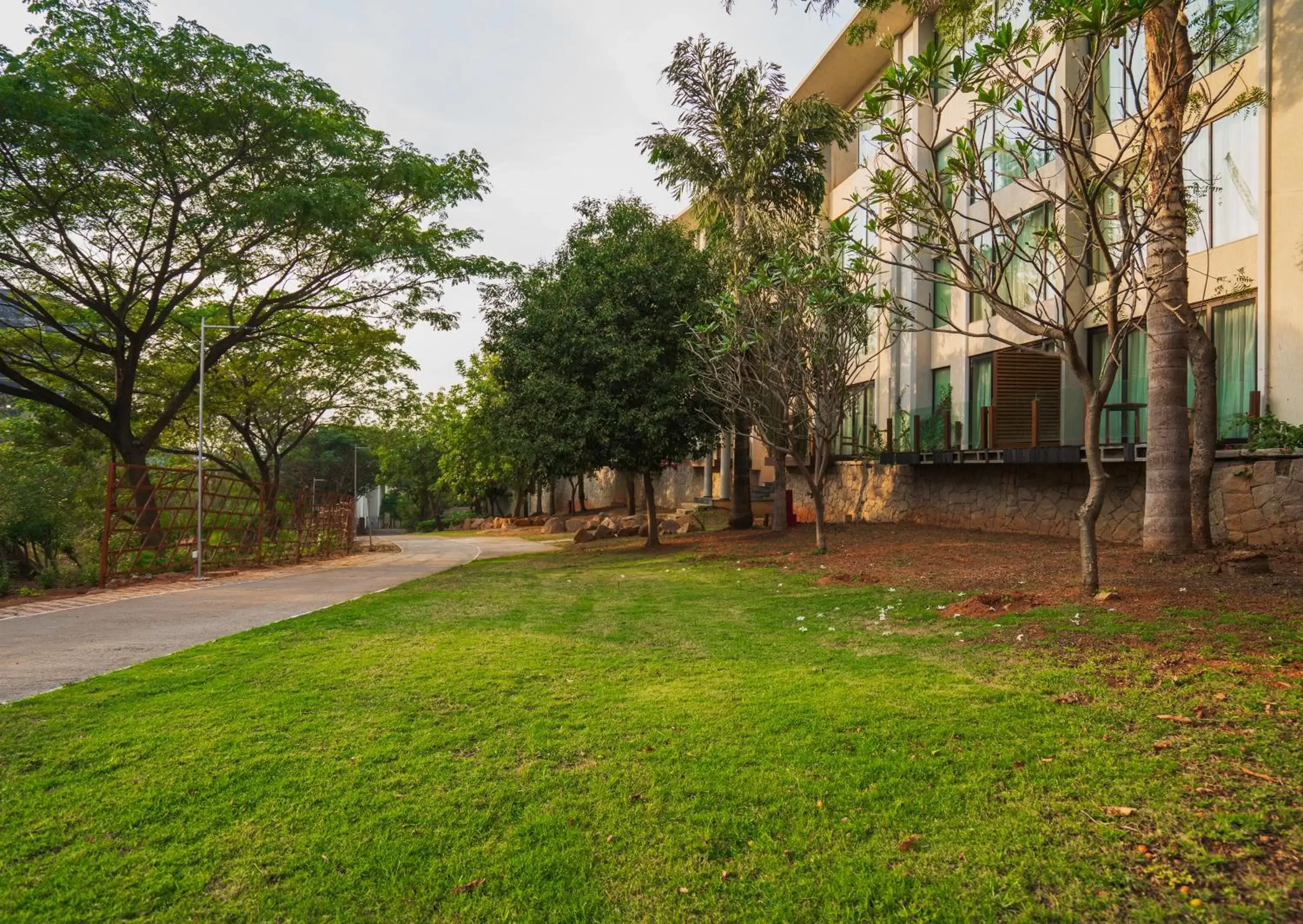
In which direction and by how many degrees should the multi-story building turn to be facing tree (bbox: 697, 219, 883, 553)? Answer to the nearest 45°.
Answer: approximately 45° to its right

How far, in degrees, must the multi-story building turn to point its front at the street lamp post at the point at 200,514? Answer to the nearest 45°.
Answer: approximately 45° to its right

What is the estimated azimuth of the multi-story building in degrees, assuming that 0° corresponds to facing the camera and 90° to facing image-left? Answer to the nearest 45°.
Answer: approximately 45°

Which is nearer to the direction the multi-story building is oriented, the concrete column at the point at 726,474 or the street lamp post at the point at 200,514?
the street lamp post

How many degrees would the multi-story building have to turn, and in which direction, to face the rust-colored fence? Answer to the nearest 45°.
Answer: approximately 45° to its right

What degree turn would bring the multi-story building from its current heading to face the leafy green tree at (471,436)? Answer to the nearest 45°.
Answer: approximately 90° to its right

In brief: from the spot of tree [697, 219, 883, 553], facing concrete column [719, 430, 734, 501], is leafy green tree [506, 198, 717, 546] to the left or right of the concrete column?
left
